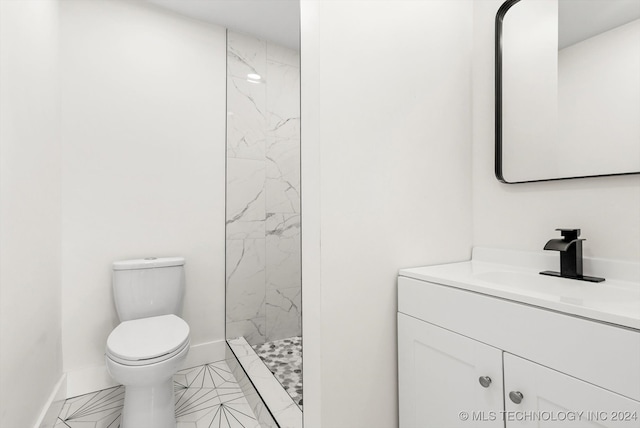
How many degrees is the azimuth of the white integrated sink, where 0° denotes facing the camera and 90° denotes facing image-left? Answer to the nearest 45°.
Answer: approximately 45°

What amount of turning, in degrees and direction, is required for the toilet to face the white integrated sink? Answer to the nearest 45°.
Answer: approximately 45° to its left

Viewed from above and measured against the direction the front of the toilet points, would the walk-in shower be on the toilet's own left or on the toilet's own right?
on the toilet's own left

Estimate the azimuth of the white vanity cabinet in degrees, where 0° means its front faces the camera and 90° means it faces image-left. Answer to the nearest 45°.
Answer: approximately 45°
